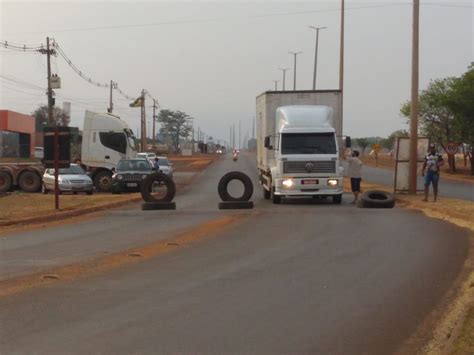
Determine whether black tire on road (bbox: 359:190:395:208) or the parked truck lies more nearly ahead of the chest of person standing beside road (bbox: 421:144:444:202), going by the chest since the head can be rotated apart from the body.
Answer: the black tire on road

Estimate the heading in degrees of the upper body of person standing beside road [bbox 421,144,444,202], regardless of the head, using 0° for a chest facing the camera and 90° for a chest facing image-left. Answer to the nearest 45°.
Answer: approximately 0°

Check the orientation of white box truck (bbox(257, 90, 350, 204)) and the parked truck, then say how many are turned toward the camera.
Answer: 1

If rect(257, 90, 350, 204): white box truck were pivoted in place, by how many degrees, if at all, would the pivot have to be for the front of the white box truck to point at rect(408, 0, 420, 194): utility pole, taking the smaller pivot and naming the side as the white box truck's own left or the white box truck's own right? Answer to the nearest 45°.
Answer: approximately 135° to the white box truck's own left

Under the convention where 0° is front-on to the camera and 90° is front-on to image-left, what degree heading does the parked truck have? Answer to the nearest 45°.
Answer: approximately 270°

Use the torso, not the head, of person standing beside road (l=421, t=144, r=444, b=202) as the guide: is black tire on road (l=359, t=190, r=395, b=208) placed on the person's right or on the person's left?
on the person's right

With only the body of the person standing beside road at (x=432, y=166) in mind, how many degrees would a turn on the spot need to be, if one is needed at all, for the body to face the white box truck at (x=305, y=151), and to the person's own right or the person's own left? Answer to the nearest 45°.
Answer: approximately 90° to the person's own right

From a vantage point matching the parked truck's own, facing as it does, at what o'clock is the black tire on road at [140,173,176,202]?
The black tire on road is roughly at 3 o'clock from the parked truck.

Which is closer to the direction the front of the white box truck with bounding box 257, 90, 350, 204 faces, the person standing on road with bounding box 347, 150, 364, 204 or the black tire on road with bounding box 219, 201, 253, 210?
the black tire on road

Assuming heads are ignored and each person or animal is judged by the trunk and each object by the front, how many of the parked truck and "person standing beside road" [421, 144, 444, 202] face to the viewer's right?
1
